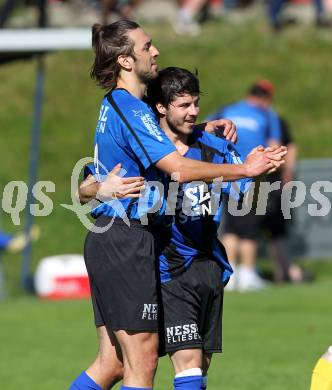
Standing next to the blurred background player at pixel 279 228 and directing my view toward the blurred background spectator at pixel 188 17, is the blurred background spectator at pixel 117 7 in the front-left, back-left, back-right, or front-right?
front-left

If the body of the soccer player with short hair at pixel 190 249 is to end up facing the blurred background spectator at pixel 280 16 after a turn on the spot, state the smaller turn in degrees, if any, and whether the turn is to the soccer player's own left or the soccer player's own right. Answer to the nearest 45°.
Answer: approximately 135° to the soccer player's own left

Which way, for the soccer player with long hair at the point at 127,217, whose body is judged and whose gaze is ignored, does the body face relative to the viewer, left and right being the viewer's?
facing to the right of the viewer

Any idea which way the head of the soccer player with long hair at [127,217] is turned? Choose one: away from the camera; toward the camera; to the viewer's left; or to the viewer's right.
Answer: to the viewer's right

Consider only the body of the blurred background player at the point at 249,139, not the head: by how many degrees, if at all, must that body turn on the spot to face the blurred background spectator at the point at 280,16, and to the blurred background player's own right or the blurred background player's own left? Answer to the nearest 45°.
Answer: approximately 45° to the blurred background player's own left

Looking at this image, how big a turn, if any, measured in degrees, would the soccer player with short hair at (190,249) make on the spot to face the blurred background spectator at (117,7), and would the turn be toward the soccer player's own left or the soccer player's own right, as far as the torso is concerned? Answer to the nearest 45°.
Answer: approximately 135° to the soccer player's own left

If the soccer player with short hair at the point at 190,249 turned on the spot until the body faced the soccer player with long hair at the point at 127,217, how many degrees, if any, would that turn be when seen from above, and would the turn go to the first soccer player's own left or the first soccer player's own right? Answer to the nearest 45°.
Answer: approximately 90° to the first soccer player's own right

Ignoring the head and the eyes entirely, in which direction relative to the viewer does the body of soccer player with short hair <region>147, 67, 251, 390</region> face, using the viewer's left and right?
facing the viewer and to the right of the viewer

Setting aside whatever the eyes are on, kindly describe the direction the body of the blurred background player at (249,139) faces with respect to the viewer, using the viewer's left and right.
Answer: facing away from the viewer and to the right of the viewer
